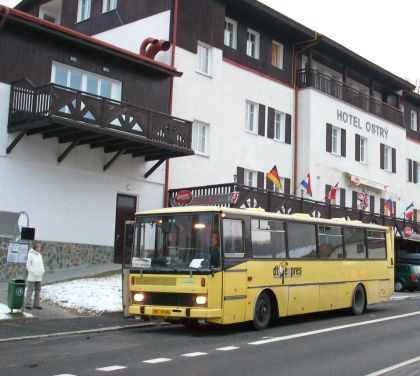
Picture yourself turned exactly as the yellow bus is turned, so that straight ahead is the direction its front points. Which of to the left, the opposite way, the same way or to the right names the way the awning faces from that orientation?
to the left

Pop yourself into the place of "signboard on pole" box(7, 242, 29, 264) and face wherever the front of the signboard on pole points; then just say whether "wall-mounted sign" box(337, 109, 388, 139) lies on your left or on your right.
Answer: on your left

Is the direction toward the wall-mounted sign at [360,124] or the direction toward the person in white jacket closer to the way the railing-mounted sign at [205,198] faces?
the person in white jacket

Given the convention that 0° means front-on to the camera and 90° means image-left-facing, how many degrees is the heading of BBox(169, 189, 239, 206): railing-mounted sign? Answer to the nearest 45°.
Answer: approximately 45°

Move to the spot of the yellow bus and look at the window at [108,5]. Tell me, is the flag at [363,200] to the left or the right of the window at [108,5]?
right

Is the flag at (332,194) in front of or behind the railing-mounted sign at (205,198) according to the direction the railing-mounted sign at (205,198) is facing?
behind

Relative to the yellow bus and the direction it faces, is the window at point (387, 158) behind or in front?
behind

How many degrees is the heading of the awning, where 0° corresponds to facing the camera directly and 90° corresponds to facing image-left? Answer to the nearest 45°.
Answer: approximately 315°

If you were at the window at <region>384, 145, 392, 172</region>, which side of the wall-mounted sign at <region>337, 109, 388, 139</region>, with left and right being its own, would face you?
left

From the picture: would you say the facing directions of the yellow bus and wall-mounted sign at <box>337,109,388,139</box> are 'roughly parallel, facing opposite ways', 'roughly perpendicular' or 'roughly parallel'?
roughly perpendicular

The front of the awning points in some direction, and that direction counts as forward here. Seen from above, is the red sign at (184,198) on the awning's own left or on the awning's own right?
on the awning's own right
